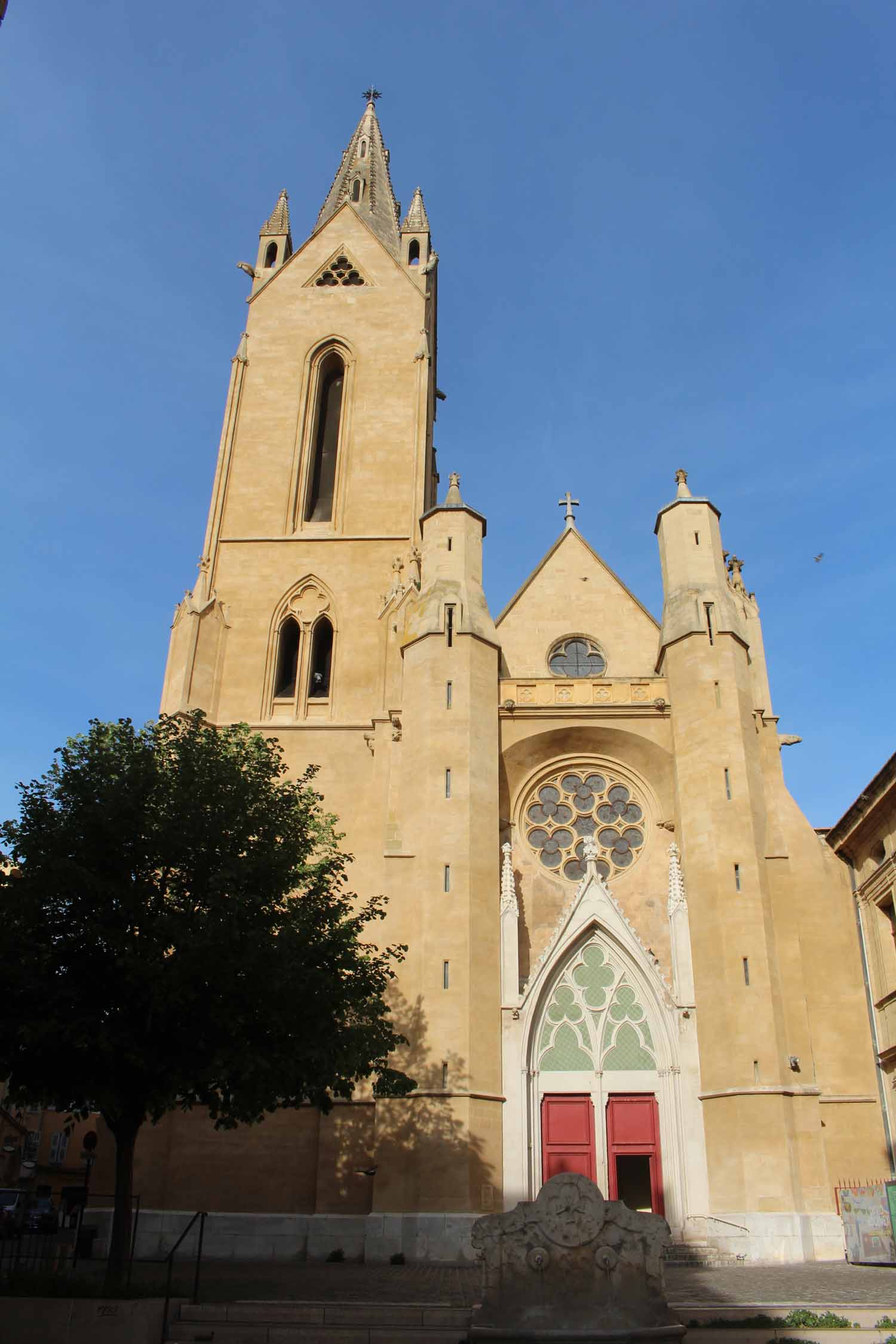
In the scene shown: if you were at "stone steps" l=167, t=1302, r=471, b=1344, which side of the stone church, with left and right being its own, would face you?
front

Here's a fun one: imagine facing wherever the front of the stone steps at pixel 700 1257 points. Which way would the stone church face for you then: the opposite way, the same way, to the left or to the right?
the same way

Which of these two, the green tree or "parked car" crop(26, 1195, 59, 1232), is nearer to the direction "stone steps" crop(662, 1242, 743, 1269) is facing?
the green tree

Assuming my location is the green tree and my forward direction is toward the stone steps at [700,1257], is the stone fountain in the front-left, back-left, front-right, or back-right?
front-right

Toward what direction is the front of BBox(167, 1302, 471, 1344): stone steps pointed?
toward the camera

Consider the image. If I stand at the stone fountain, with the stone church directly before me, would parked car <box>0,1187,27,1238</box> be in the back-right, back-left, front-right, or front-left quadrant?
front-left

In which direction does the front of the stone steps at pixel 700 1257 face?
toward the camera

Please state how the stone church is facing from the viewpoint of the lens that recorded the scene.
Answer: facing the viewer

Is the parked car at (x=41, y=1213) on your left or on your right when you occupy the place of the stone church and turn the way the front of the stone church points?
on your right

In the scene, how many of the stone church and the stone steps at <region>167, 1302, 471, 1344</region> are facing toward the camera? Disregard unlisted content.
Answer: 2

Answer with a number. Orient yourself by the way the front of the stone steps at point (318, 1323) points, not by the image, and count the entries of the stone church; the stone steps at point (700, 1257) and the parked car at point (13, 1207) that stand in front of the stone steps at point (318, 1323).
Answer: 0

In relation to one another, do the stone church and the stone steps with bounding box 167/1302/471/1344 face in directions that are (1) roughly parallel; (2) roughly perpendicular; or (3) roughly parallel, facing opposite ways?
roughly parallel

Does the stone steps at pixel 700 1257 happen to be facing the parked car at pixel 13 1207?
no

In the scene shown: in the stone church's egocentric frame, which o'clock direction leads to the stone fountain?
The stone fountain is roughly at 12 o'clock from the stone church.

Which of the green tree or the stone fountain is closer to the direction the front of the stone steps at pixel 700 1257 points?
the stone fountain

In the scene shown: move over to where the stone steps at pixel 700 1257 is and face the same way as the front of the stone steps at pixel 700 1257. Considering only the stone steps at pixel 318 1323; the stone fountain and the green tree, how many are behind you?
0
